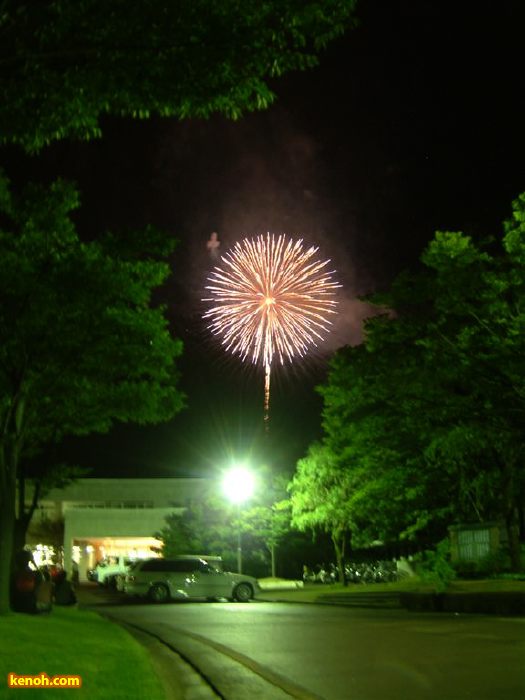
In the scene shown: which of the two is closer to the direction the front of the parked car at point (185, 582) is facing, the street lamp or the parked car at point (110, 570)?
the street lamp

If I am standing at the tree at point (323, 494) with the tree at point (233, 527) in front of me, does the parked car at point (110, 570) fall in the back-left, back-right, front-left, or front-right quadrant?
front-left

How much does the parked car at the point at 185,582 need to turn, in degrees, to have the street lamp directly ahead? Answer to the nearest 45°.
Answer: approximately 90° to its left

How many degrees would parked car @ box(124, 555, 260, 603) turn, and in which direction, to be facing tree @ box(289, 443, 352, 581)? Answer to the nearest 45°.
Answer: approximately 45° to its left

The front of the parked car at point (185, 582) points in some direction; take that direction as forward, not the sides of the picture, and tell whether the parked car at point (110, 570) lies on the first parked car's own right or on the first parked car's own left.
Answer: on the first parked car's own left

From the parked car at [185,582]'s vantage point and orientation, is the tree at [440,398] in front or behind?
in front

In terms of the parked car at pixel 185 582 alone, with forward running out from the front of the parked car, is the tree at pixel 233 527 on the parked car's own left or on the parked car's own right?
on the parked car's own left

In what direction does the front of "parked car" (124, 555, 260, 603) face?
to the viewer's right

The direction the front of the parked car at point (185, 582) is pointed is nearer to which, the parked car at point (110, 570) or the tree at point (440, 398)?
the tree

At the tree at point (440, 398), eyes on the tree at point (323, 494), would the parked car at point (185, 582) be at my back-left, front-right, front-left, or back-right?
front-left

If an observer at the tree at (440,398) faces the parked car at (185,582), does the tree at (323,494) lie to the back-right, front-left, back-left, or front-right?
front-right

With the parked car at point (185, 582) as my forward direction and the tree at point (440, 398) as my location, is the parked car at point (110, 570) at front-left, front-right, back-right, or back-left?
front-right

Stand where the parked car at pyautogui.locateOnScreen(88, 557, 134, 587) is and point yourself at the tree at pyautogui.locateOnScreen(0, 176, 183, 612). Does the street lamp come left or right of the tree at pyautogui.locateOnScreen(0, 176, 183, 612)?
left

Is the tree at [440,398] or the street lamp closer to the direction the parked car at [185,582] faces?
the tree
